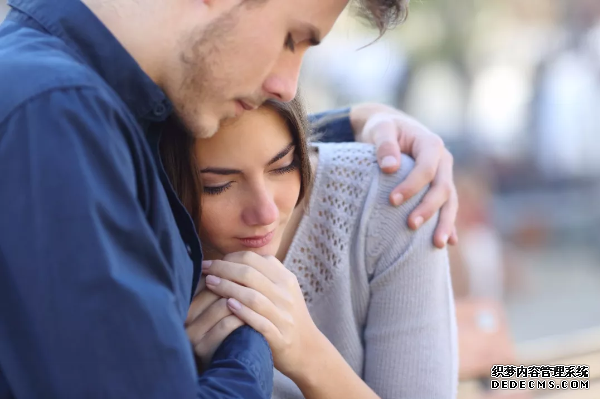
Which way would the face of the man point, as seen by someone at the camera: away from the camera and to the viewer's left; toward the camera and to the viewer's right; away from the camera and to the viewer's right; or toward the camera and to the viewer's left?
toward the camera and to the viewer's right

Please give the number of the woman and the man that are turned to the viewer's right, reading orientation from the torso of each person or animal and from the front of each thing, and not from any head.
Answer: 1

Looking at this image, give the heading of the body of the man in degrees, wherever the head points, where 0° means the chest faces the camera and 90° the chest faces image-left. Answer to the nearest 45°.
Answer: approximately 270°
